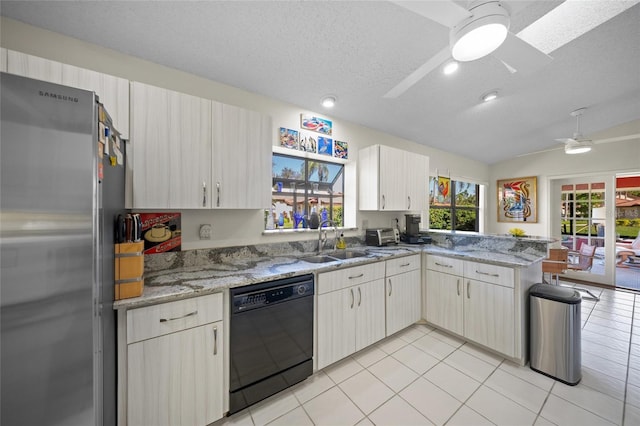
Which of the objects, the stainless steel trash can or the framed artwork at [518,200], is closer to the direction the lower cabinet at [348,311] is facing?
the stainless steel trash can

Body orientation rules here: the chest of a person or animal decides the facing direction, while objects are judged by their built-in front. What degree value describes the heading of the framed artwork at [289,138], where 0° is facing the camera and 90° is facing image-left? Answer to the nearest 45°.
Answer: approximately 315°

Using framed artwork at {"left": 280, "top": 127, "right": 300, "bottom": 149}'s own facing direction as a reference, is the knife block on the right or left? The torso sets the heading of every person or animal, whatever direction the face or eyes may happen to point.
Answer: on its right

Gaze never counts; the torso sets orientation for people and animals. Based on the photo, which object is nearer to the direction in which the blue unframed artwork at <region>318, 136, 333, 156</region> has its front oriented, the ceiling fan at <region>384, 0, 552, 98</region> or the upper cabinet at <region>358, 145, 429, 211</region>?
the ceiling fan

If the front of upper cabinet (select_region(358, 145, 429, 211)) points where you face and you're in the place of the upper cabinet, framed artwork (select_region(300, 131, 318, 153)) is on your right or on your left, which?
on your right

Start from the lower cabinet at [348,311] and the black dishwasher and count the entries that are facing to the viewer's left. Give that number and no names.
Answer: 0

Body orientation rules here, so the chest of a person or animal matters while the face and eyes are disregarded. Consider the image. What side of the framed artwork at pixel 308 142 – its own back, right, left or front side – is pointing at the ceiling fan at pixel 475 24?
front

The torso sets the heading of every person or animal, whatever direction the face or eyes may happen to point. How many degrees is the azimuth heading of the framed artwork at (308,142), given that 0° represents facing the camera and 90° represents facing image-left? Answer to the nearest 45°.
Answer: approximately 315°
